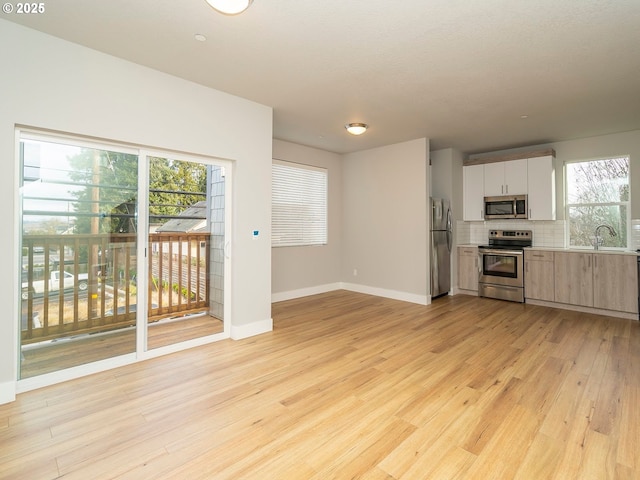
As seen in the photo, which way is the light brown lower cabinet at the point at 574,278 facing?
toward the camera

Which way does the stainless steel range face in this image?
toward the camera

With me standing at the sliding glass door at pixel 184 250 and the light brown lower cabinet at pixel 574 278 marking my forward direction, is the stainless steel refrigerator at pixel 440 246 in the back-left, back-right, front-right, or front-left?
front-left

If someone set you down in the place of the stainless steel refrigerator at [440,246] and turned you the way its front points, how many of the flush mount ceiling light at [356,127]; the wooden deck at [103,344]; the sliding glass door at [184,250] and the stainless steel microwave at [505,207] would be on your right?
3

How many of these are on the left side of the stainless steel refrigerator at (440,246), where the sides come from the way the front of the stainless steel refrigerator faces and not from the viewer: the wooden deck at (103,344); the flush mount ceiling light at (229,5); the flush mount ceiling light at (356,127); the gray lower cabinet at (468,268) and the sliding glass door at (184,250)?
1

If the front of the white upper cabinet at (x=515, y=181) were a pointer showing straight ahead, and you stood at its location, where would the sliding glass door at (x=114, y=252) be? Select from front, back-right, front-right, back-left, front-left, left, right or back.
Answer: front-right

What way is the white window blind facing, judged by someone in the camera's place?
facing the viewer and to the right of the viewer

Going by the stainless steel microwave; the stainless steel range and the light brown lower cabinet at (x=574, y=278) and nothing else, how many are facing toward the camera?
3

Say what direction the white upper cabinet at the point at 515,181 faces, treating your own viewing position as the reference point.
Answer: facing the viewer

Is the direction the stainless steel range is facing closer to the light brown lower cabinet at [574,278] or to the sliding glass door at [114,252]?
the sliding glass door
